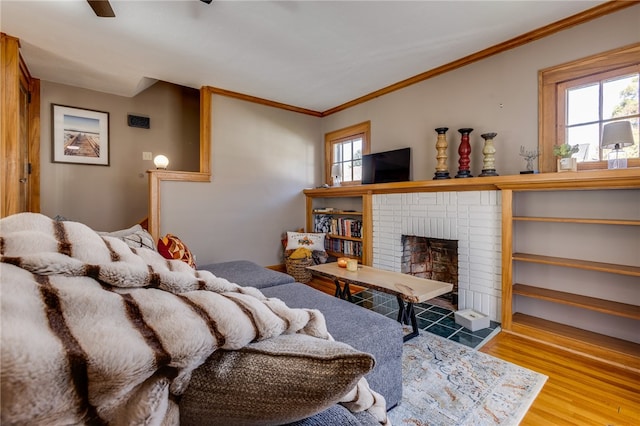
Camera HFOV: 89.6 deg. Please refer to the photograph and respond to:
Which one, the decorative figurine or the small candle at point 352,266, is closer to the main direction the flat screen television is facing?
the small candle

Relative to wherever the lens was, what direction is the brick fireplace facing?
facing the viewer and to the left of the viewer

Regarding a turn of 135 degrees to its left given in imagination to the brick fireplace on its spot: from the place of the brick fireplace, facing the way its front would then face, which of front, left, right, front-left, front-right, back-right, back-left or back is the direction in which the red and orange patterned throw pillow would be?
back-right

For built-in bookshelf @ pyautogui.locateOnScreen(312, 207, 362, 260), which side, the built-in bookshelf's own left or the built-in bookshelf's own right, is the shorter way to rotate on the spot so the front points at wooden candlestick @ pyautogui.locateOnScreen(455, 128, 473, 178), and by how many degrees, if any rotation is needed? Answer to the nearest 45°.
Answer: approximately 90° to the built-in bookshelf's own left

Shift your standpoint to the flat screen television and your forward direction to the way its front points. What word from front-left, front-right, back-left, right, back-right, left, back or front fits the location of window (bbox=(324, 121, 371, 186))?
right

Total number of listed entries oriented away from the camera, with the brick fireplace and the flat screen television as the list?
0

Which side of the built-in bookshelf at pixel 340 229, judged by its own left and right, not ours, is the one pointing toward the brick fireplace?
left

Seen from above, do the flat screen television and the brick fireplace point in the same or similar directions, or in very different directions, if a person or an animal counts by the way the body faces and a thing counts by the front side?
same or similar directions

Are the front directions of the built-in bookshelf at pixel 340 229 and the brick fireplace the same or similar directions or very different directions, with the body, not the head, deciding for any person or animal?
same or similar directions

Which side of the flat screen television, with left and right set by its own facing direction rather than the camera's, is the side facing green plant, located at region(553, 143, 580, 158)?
left

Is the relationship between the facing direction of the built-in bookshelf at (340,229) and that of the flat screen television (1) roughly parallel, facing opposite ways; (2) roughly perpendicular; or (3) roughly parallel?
roughly parallel
